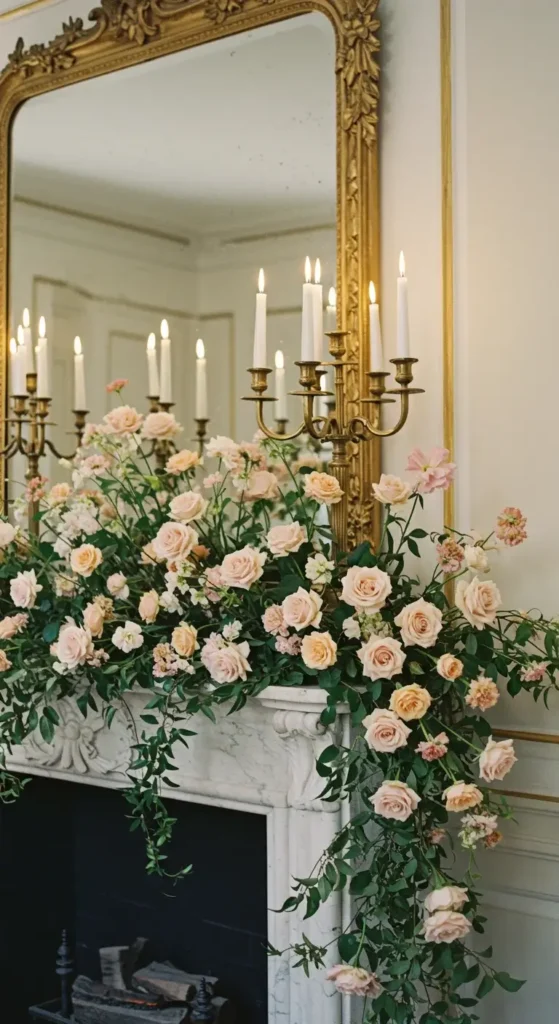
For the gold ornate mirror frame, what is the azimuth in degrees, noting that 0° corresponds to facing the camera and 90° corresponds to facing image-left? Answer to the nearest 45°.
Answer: approximately 45°

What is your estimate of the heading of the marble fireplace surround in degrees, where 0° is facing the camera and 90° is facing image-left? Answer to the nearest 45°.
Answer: approximately 45°
